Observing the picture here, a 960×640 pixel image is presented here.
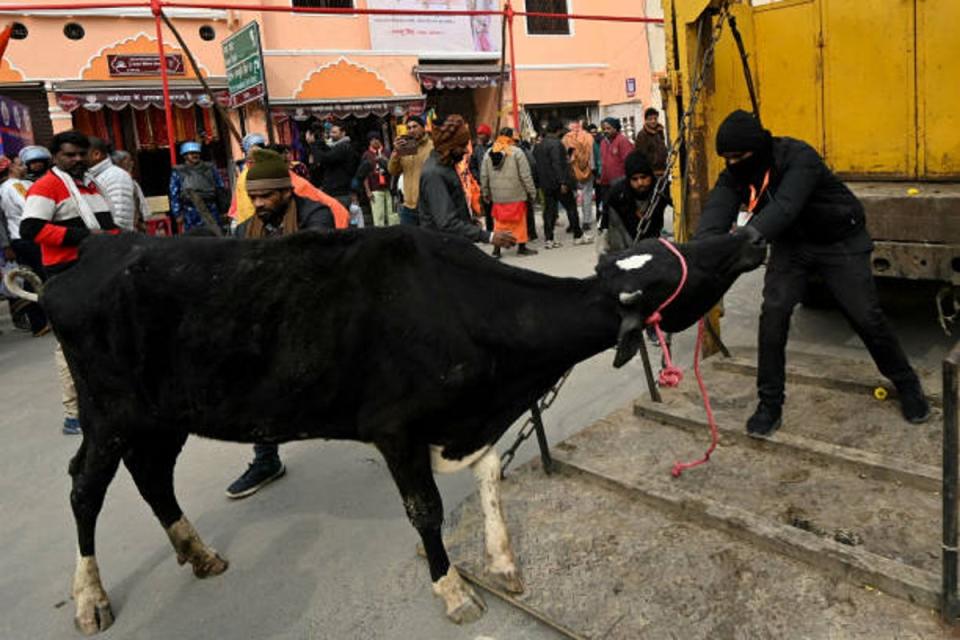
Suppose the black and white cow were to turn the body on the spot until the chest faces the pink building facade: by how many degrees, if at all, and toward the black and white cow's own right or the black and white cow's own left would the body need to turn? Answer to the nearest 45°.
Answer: approximately 90° to the black and white cow's own left

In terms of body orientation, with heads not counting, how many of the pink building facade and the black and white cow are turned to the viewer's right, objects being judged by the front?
1

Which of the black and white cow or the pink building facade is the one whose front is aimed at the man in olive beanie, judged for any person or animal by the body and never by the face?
the pink building facade

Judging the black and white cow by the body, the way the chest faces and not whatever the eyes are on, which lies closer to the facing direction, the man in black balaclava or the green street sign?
the man in black balaclava

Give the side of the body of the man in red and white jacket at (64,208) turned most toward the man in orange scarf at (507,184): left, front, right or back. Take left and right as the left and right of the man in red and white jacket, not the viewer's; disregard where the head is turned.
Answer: left

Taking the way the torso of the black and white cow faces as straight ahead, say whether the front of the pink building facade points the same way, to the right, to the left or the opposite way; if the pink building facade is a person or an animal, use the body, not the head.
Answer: to the right

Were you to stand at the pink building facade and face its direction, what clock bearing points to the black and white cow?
The black and white cow is roughly at 12 o'clock from the pink building facade.

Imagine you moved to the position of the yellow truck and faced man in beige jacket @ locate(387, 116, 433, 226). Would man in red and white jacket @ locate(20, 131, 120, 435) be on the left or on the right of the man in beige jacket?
left

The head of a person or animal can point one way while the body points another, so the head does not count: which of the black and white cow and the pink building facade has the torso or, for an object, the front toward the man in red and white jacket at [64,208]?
the pink building facade

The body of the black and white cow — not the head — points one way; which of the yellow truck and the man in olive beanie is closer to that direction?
the yellow truck

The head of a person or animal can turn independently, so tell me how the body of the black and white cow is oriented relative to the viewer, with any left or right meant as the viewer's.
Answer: facing to the right of the viewer
